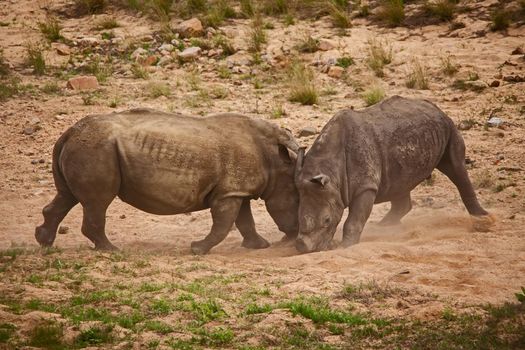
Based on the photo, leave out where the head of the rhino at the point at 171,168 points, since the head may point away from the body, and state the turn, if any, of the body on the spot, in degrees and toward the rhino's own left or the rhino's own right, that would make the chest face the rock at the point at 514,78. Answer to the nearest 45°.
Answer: approximately 45° to the rhino's own left

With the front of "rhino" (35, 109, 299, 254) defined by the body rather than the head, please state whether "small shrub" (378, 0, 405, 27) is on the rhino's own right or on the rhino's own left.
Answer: on the rhino's own left

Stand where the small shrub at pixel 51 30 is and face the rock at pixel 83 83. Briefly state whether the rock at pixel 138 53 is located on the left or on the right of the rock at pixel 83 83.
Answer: left

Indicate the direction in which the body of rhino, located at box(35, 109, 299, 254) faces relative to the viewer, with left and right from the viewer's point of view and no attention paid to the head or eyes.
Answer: facing to the right of the viewer

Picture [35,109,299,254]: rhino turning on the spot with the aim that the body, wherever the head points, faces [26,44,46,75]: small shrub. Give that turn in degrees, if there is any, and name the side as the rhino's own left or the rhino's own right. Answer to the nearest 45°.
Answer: approximately 90° to the rhino's own left

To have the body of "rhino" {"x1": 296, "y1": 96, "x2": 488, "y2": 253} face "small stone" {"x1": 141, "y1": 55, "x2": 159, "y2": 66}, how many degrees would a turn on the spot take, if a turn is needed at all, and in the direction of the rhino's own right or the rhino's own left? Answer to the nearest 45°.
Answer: approximately 90° to the rhino's own right

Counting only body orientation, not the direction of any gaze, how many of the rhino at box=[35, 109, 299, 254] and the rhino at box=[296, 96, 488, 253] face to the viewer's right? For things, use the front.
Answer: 1

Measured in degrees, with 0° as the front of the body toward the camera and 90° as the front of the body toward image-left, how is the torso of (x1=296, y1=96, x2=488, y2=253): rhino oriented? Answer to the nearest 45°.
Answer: approximately 45°

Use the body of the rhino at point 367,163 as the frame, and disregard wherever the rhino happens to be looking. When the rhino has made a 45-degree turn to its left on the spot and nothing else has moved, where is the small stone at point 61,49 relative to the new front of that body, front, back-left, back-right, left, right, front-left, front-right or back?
back-right

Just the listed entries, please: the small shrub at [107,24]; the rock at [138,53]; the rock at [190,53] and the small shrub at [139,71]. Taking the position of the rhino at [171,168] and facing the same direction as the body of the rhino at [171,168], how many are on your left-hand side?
4

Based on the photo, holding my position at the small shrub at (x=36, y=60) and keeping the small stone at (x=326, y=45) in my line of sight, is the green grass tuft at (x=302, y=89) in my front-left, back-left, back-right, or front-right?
front-right

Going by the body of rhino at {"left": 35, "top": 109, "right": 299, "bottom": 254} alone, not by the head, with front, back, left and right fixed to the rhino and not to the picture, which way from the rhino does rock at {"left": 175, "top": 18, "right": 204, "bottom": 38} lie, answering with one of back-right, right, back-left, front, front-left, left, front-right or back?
left

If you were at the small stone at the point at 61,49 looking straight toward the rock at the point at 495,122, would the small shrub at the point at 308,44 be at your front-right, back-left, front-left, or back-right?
front-left

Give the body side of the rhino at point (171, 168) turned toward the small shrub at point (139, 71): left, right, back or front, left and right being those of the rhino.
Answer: left

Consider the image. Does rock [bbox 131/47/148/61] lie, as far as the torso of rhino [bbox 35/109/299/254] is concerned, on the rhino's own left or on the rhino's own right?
on the rhino's own left

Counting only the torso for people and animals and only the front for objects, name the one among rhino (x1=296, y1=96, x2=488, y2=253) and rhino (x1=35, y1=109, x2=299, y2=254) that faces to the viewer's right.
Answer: rhino (x1=35, y1=109, x2=299, y2=254)

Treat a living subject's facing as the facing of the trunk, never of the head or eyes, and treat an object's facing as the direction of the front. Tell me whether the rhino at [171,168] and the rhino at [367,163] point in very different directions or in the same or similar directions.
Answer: very different directions
